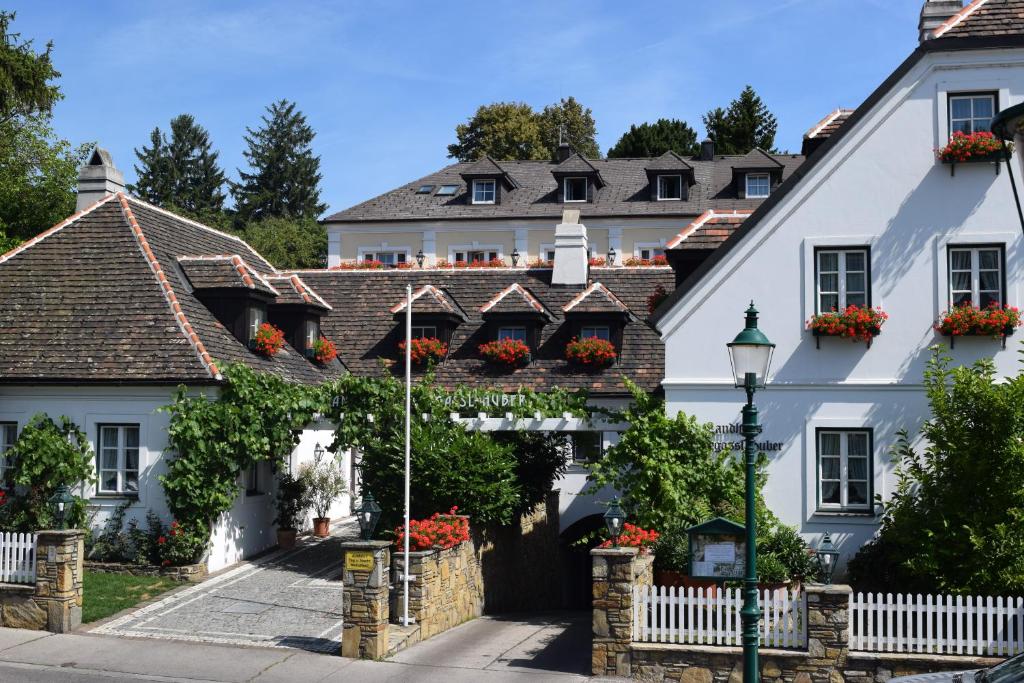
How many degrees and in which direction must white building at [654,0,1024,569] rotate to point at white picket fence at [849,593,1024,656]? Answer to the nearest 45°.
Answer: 0° — it already faces it

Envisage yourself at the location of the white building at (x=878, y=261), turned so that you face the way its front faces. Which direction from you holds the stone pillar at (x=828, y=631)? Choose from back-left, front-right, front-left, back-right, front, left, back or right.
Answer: front

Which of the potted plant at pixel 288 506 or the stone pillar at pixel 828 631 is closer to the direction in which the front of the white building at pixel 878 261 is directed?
the stone pillar

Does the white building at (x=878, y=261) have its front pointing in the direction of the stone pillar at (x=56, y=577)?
no

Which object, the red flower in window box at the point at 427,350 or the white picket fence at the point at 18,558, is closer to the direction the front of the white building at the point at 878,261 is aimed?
the white picket fence

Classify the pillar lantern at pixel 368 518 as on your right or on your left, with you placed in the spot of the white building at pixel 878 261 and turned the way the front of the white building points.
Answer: on your right

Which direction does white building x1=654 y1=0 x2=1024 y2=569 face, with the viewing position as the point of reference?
facing the viewer

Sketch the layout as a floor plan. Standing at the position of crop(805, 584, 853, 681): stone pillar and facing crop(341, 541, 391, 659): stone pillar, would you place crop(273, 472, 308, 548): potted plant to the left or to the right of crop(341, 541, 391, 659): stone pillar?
right

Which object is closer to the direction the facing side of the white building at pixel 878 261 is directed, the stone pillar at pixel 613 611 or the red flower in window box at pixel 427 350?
the stone pillar

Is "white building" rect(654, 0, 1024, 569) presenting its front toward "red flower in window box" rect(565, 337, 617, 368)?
no

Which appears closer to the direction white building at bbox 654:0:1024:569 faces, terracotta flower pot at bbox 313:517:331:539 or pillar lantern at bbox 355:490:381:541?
the pillar lantern

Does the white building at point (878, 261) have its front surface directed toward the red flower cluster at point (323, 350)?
no

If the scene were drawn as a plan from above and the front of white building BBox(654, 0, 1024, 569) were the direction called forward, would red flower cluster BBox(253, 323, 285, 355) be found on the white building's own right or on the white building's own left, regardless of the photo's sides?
on the white building's own right

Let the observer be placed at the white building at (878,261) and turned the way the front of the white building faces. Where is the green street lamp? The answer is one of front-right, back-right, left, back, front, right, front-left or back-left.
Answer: front

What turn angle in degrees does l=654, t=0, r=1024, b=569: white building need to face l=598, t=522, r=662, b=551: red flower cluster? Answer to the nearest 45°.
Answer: approximately 45° to its right

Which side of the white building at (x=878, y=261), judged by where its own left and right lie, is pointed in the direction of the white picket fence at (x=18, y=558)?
right
